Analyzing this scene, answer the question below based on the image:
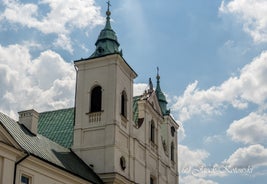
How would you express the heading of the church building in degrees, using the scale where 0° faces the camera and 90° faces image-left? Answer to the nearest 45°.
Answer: approximately 315°
